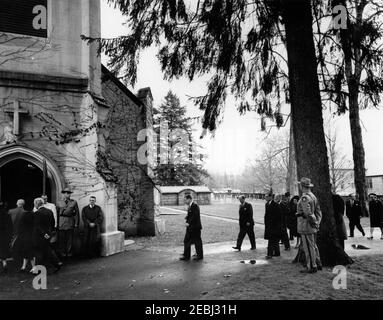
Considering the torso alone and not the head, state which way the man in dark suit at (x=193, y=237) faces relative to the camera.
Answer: to the viewer's left

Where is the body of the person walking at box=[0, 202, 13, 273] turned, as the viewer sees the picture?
away from the camera

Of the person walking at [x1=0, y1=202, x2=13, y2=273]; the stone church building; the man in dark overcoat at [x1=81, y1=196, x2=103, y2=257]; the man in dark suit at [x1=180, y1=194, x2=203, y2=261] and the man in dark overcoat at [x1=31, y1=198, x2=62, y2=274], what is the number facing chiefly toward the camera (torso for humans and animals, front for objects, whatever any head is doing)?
2

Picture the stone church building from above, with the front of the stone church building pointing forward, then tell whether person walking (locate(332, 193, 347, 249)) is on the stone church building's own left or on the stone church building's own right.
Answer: on the stone church building's own left

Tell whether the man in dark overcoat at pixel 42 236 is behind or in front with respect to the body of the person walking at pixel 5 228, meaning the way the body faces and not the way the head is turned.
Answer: behind

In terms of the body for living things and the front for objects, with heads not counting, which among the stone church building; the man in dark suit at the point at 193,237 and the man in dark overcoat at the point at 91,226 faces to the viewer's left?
the man in dark suit at the point at 193,237

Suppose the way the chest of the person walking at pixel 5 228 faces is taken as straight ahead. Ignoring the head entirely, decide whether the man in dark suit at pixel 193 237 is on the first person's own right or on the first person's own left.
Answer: on the first person's own right

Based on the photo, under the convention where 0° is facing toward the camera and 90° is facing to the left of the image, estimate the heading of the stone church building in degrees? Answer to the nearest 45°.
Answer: approximately 0°

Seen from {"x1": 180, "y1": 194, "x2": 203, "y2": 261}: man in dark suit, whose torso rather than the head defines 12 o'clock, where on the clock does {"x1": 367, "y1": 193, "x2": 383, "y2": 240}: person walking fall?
The person walking is roughly at 5 o'clock from the man in dark suit.

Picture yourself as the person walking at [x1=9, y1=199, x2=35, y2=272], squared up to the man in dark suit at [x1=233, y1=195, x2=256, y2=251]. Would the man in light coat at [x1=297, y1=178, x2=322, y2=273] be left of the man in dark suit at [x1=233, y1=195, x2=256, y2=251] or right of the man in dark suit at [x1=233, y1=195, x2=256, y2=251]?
right

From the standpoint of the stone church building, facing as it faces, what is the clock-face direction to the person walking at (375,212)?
The person walking is roughly at 9 o'clock from the stone church building.
